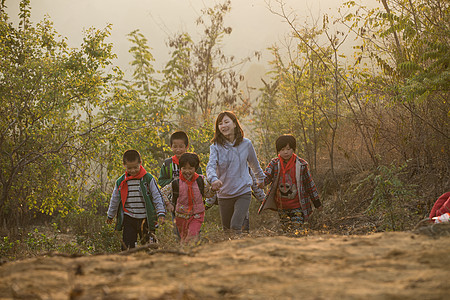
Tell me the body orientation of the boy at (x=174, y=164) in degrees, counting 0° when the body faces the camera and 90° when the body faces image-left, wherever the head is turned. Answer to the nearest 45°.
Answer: approximately 0°

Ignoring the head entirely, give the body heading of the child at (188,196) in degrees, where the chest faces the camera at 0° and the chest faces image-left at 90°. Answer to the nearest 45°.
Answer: approximately 0°

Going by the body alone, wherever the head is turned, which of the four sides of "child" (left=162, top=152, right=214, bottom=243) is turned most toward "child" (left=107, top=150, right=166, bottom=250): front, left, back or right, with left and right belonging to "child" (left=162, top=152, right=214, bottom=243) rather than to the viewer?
right

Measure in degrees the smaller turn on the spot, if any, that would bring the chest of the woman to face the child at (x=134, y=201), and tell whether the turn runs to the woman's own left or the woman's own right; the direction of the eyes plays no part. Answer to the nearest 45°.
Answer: approximately 90° to the woman's own right

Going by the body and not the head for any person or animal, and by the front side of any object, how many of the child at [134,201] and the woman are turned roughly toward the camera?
2

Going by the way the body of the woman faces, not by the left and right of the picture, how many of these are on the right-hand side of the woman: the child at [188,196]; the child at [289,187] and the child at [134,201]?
2

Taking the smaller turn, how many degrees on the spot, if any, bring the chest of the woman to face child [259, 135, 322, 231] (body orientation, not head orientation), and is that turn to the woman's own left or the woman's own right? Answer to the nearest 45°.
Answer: approximately 135° to the woman's own left

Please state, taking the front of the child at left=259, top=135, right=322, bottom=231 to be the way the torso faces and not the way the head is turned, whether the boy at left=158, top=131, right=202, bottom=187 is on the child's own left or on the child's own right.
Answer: on the child's own right

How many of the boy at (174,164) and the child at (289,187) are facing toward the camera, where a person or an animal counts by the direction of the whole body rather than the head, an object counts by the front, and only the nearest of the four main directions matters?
2

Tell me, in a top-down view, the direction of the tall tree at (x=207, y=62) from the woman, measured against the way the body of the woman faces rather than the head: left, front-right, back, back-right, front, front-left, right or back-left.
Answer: back
